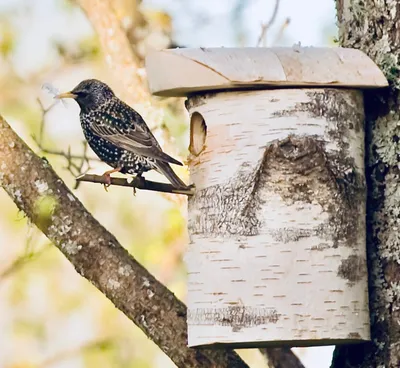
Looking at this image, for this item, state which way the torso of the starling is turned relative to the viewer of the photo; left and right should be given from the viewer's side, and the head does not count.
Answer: facing to the left of the viewer

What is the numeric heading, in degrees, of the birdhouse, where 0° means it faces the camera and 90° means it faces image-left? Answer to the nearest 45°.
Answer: approximately 90°
